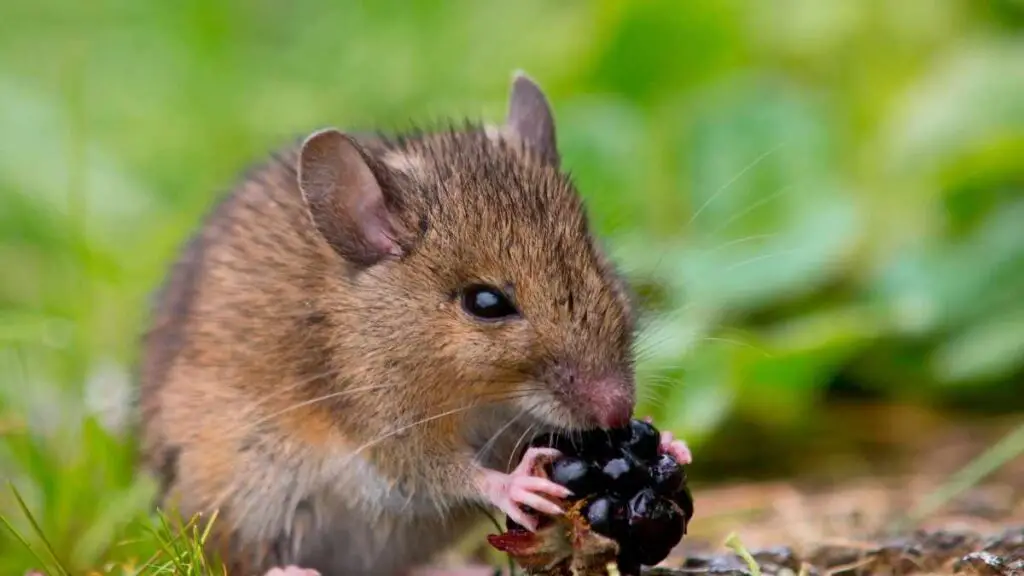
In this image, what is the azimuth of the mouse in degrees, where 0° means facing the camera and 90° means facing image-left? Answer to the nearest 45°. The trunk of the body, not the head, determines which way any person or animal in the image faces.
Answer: approximately 315°
